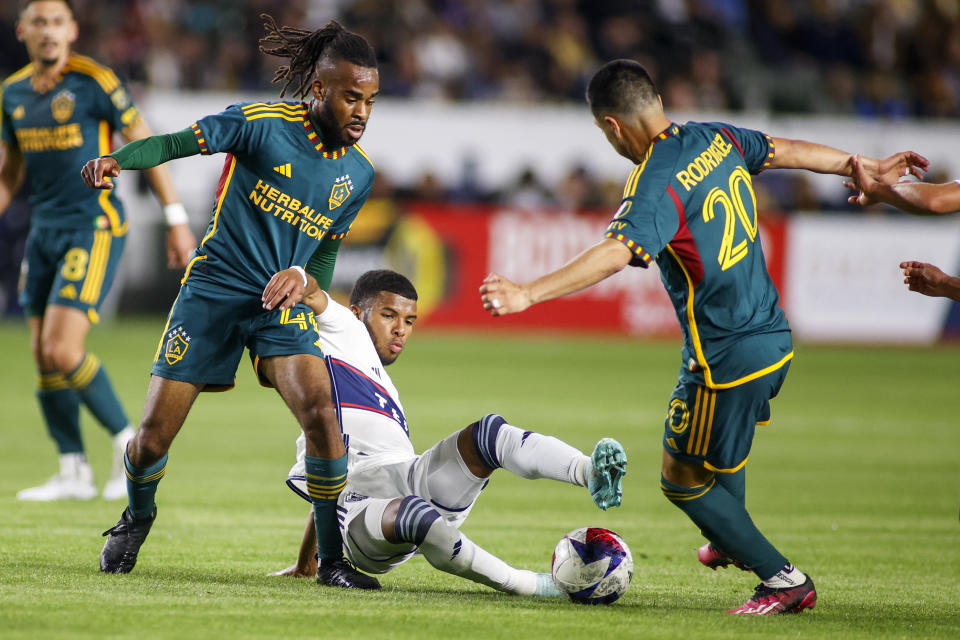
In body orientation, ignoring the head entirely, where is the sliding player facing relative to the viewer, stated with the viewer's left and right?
facing the viewer and to the right of the viewer

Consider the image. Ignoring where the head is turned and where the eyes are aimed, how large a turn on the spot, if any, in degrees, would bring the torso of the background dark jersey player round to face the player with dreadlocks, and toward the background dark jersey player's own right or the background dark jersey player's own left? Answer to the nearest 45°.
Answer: approximately 45° to the background dark jersey player's own left

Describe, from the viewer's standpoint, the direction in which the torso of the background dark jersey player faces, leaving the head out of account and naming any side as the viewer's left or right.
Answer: facing the viewer and to the left of the viewer

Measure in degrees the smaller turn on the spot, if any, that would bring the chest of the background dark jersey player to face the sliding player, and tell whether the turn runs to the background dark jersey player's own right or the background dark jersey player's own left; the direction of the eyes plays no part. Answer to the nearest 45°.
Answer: approximately 90° to the background dark jersey player's own left

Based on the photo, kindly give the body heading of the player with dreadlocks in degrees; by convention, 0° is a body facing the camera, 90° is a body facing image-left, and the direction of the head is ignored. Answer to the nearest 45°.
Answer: approximately 315°
